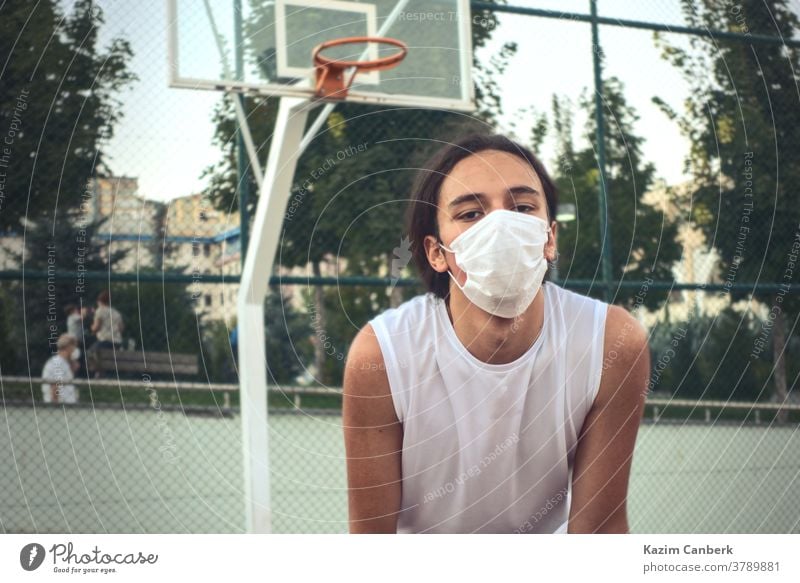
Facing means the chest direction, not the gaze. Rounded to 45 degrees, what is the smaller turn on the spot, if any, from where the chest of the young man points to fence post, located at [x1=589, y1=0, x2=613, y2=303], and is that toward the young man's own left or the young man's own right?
approximately 180°

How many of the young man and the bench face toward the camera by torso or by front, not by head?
2

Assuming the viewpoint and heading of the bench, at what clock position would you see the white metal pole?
The white metal pole is roughly at 11 o'clock from the bench.

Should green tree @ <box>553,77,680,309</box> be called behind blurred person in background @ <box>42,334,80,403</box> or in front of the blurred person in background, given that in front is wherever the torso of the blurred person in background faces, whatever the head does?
in front

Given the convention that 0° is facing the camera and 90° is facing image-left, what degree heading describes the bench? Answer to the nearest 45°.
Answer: approximately 0°

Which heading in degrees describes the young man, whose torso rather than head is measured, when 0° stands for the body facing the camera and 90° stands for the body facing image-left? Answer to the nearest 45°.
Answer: approximately 0°
